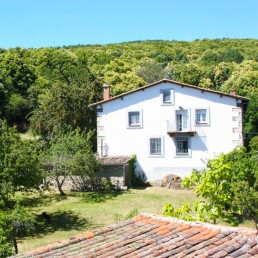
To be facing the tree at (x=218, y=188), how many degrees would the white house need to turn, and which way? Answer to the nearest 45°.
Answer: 0° — it already faces it

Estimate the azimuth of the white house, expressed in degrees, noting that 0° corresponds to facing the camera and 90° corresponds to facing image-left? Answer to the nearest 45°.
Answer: approximately 0°

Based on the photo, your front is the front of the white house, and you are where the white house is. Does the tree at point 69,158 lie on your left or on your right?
on your right
